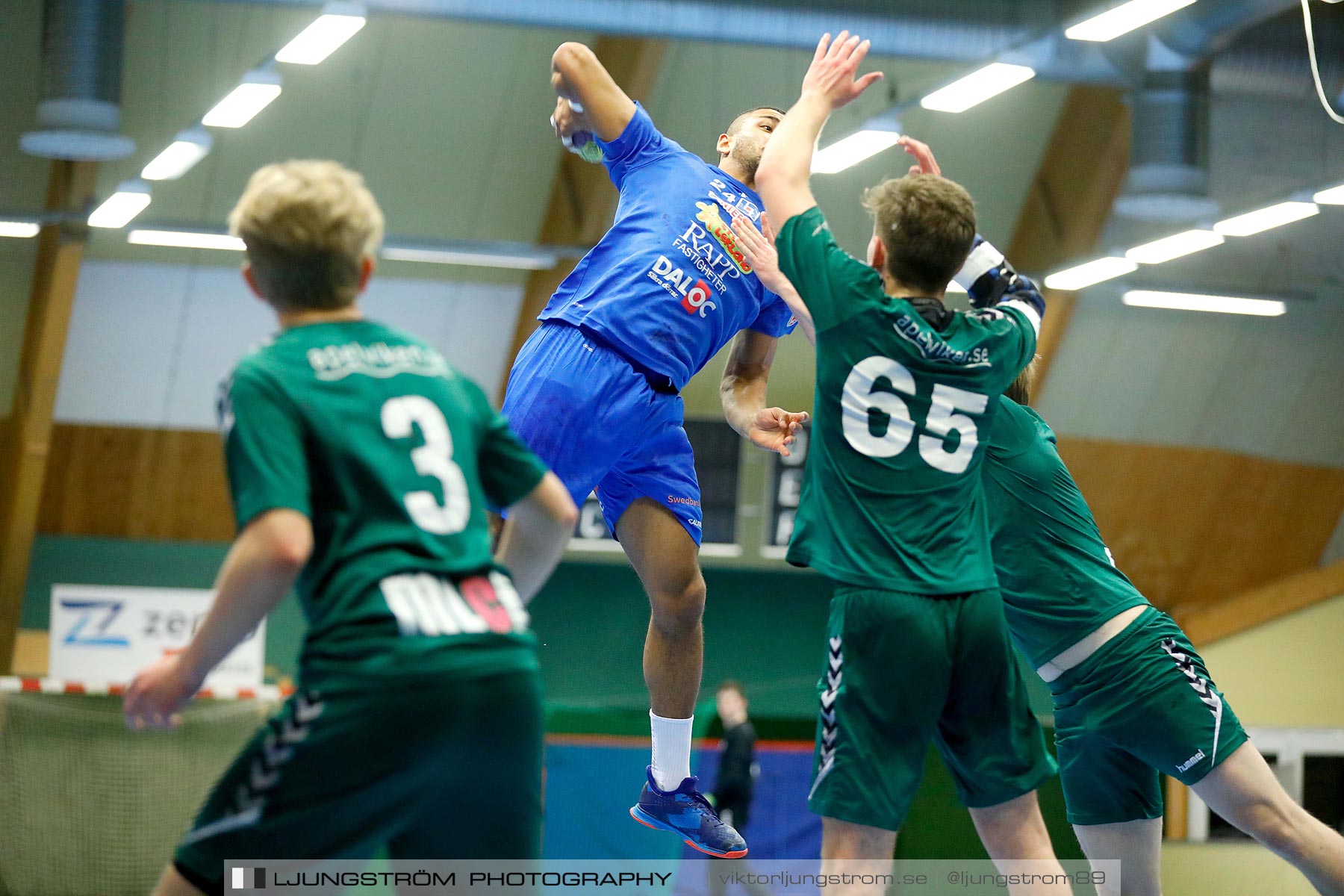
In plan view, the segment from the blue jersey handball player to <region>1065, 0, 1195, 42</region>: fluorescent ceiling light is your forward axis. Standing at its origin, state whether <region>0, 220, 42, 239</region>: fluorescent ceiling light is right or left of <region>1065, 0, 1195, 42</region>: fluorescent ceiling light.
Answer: left

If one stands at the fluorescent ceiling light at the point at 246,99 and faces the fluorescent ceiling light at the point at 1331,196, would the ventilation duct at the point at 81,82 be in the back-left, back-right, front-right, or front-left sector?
back-left

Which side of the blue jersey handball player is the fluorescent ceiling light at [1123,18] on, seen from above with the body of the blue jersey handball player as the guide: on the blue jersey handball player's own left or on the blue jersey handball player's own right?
on the blue jersey handball player's own left

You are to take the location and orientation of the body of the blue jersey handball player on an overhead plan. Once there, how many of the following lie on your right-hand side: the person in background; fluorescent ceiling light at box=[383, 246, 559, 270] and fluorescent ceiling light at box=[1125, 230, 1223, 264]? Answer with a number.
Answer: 0

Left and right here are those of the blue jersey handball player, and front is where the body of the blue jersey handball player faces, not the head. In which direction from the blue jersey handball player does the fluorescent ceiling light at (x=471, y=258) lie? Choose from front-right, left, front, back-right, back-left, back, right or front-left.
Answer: back-left

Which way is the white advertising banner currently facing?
toward the camera

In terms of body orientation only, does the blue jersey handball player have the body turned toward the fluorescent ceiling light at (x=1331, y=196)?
no

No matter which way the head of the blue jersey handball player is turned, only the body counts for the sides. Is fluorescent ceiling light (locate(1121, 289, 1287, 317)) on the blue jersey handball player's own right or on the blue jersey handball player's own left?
on the blue jersey handball player's own left

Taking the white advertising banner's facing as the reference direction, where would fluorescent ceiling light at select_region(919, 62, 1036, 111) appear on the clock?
The fluorescent ceiling light is roughly at 10 o'clock from the white advertising banner.

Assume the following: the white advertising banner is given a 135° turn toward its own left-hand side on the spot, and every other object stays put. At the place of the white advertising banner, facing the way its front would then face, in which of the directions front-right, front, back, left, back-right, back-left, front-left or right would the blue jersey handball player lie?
back-right

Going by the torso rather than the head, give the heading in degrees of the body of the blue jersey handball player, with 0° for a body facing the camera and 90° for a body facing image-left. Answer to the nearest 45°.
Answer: approximately 315°
